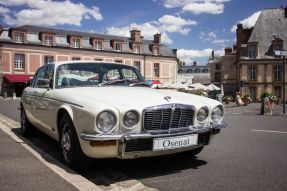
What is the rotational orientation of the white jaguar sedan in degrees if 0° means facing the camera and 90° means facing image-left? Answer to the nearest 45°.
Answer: approximately 315°
